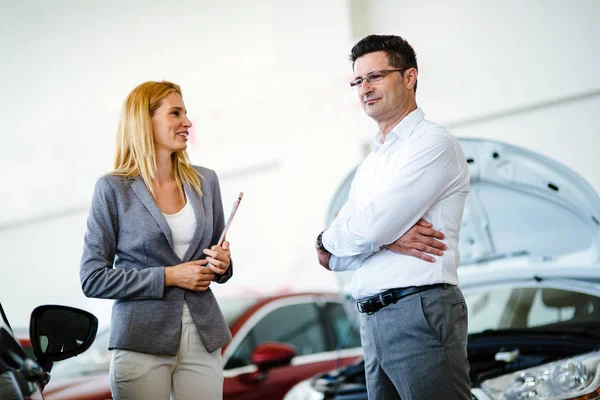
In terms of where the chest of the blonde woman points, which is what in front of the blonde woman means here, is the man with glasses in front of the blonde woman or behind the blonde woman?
in front

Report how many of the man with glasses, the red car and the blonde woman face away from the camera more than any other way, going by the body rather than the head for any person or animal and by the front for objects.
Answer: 0

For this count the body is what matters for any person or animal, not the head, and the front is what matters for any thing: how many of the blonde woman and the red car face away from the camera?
0

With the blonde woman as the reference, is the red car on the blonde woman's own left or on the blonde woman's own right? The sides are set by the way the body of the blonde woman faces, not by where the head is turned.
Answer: on the blonde woman's own left

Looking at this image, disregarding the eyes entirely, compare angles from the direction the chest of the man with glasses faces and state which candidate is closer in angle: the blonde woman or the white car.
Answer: the blonde woman

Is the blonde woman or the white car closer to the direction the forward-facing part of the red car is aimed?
the blonde woman

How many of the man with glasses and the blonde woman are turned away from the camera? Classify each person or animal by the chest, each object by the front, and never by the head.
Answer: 0

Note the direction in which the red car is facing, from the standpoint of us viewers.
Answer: facing the viewer and to the left of the viewer

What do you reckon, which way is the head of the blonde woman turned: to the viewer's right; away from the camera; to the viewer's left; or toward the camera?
to the viewer's right

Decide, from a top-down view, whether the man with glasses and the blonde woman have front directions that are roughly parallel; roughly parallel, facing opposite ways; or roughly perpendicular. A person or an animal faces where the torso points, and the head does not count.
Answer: roughly perpendicular

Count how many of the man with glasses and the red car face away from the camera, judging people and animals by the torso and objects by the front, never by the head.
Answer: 0

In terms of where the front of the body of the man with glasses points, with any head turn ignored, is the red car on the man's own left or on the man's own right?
on the man's own right
